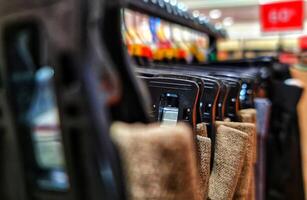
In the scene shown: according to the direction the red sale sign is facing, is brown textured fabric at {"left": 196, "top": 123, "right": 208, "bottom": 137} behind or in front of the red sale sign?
in front

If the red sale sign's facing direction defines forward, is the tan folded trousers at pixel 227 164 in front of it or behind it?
in front

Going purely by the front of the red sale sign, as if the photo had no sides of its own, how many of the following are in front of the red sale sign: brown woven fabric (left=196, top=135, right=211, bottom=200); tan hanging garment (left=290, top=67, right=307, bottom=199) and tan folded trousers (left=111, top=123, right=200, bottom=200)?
3

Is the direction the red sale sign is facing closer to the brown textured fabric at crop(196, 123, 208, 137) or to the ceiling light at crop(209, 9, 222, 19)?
the brown textured fabric

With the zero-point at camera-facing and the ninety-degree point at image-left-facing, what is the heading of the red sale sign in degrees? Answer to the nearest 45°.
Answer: approximately 0°

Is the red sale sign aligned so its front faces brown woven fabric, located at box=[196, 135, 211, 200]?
yes

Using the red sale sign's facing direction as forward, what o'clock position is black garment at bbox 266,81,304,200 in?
The black garment is roughly at 12 o'clock from the red sale sign.

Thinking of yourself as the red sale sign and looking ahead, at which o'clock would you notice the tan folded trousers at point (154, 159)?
The tan folded trousers is roughly at 12 o'clock from the red sale sign.

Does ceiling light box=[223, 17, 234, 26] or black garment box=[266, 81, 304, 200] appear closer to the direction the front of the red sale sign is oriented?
the black garment
